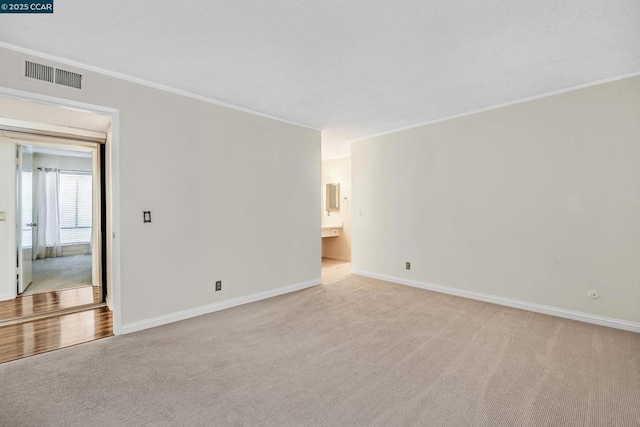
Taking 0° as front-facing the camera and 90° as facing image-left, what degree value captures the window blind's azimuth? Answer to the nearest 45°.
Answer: approximately 0°

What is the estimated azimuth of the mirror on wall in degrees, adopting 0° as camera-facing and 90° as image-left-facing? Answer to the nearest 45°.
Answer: approximately 0°

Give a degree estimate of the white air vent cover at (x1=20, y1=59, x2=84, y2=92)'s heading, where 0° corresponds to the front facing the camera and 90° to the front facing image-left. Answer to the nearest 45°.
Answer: approximately 315°

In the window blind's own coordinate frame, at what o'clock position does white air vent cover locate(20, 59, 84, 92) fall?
The white air vent cover is roughly at 12 o'clock from the window blind.

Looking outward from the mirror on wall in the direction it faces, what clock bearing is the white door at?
The white door is roughly at 2 o'clock from the mirror on wall.

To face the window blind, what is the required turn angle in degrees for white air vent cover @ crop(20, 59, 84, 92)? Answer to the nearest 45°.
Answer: approximately 135° to its left

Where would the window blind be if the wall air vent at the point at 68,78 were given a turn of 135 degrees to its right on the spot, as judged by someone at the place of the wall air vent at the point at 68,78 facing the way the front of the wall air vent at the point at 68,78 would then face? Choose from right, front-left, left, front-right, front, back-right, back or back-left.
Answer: right

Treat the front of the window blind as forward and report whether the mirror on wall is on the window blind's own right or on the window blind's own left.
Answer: on the window blind's own left

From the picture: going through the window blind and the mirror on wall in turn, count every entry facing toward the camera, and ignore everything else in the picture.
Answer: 2

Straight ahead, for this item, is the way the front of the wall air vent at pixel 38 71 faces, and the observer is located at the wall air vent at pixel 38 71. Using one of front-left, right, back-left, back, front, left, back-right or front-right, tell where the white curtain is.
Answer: back-left
